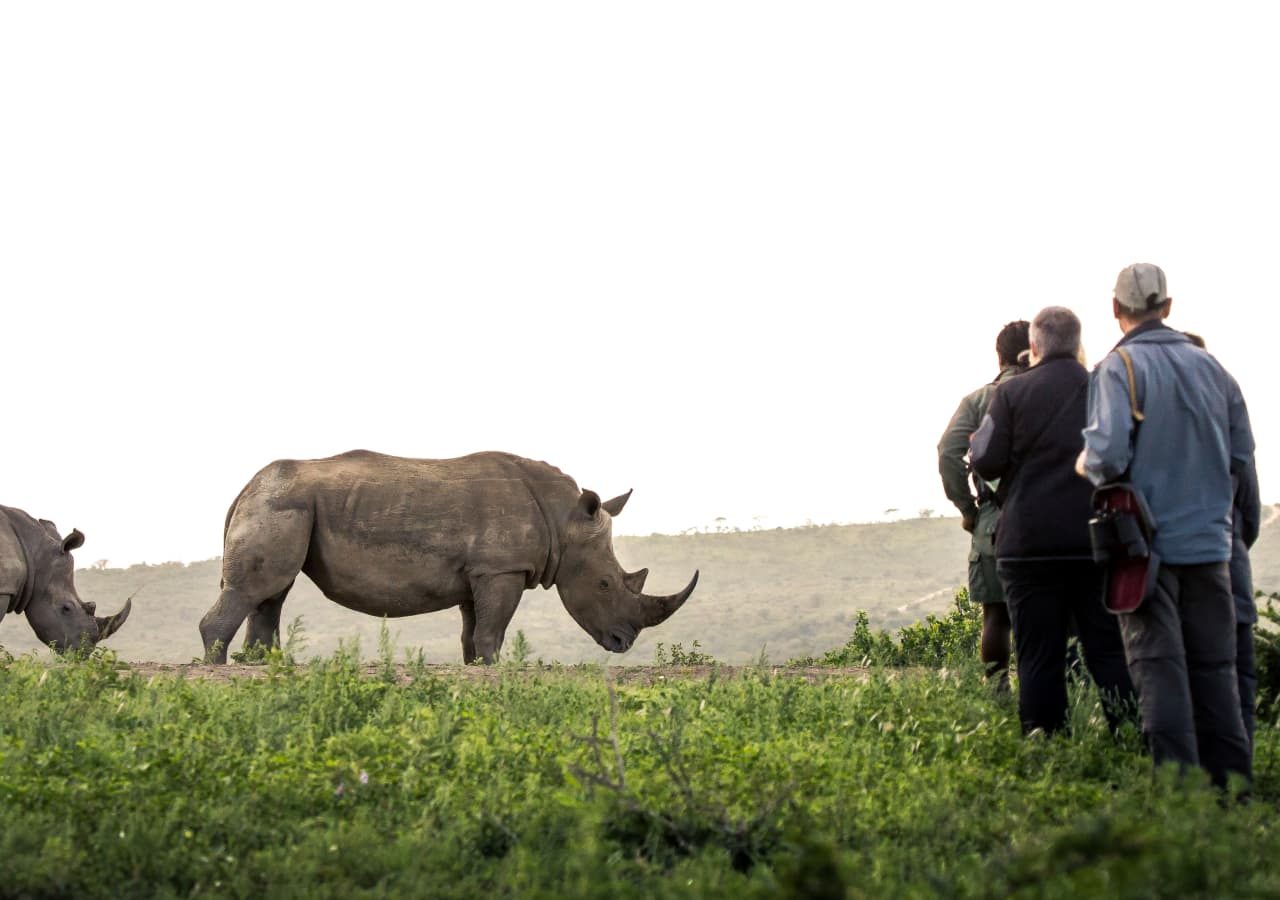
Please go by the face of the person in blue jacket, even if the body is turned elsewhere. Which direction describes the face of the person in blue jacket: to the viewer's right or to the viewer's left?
to the viewer's left

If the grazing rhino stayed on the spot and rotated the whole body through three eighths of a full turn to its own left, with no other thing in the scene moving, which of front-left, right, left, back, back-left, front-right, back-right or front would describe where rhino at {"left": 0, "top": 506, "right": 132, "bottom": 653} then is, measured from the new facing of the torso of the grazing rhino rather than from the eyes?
front

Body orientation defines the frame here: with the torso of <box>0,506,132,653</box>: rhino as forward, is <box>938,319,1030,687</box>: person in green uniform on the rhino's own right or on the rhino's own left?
on the rhino's own right

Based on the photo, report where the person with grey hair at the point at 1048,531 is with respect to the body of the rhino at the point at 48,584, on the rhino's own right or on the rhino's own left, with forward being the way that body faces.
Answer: on the rhino's own right

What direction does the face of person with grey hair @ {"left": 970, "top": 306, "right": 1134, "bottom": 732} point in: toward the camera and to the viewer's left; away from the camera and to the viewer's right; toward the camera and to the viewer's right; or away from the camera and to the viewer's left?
away from the camera and to the viewer's left

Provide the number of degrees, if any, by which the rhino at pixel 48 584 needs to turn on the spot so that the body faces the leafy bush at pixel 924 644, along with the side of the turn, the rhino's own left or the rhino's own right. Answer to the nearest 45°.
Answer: approximately 45° to the rhino's own right

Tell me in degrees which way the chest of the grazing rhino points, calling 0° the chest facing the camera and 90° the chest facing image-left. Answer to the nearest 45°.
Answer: approximately 270°

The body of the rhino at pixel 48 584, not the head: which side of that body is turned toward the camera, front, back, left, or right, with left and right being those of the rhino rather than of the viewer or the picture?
right
